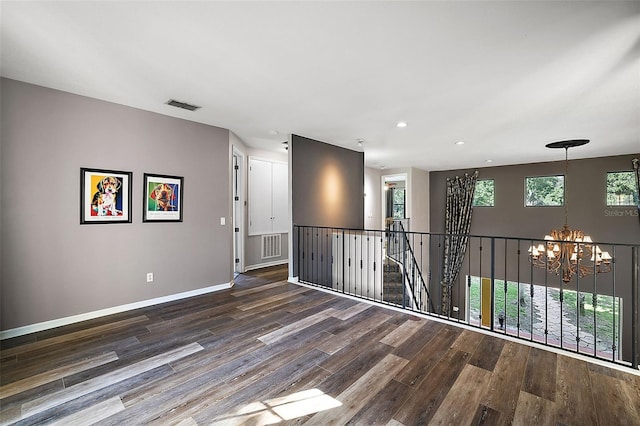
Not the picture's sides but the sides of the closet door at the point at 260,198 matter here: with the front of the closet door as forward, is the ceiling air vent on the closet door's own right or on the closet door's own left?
on the closet door's own right

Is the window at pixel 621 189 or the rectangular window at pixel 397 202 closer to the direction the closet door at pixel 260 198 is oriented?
the window

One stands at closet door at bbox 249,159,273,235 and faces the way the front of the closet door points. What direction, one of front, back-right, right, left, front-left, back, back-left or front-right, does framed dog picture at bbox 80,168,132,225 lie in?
right

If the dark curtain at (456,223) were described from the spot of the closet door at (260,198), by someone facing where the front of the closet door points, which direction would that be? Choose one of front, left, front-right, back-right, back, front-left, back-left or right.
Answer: front-left

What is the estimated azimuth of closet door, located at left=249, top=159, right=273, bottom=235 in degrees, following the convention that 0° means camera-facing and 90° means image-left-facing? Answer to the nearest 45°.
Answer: approximately 315°

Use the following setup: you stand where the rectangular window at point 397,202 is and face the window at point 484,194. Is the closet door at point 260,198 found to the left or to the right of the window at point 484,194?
right

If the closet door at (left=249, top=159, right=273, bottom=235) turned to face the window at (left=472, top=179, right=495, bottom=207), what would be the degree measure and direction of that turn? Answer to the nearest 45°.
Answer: approximately 45° to its left

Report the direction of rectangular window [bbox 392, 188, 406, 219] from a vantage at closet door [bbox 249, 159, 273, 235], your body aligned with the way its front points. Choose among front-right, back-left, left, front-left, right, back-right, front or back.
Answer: left

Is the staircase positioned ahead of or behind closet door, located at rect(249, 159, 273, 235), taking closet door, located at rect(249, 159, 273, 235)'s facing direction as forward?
ahead

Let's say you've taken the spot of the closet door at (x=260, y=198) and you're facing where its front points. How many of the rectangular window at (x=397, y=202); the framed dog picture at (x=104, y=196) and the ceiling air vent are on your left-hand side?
1

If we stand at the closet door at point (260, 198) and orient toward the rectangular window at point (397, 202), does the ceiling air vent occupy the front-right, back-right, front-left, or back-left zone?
back-right
